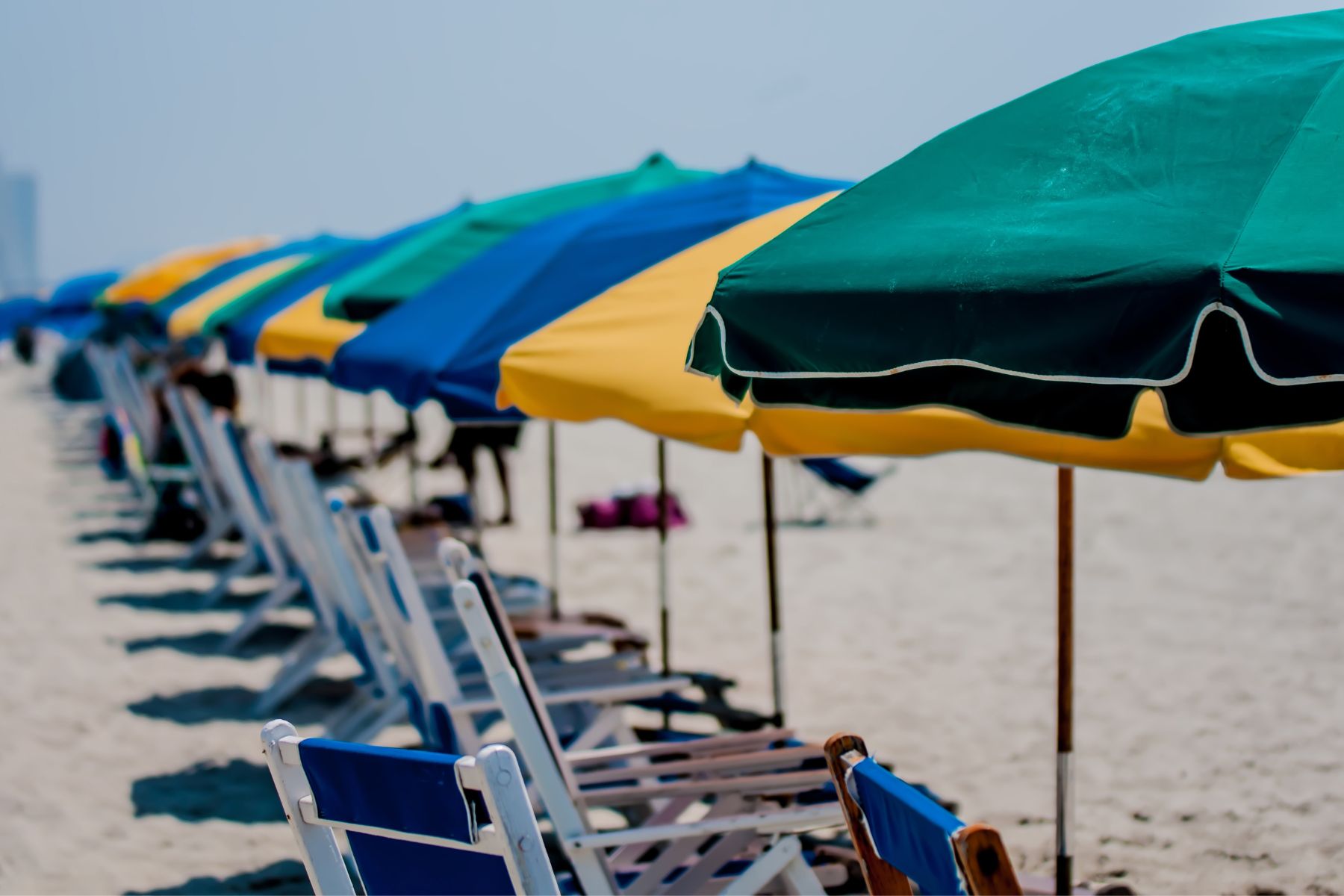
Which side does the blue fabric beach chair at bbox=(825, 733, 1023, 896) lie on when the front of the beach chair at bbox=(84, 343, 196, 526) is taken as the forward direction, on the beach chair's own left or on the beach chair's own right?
on the beach chair's own right

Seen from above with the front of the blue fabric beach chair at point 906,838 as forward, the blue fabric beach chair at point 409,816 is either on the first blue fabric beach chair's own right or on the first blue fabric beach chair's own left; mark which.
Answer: on the first blue fabric beach chair's own left

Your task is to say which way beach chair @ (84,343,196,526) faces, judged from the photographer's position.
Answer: facing to the right of the viewer

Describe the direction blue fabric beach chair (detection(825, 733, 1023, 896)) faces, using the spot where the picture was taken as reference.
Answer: facing away from the viewer and to the right of the viewer

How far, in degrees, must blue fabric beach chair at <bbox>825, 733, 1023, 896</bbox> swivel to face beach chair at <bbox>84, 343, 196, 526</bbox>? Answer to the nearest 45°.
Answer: approximately 90° to its left

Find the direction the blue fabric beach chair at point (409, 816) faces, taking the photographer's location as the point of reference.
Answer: facing away from the viewer and to the right of the viewer

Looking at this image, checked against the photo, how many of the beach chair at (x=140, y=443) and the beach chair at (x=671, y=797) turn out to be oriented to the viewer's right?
2

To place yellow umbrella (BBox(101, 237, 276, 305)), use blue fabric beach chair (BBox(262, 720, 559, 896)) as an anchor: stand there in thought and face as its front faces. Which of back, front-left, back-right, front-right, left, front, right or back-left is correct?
front-left

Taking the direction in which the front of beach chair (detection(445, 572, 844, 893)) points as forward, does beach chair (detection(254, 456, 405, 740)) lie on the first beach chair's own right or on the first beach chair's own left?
on the first beach chair's own left

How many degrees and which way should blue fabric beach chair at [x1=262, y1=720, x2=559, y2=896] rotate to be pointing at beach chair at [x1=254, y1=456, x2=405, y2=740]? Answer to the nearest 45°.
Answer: approximately 45° to its left

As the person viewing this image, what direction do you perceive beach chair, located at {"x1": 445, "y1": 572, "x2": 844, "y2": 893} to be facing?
facing to the right of the viewer
